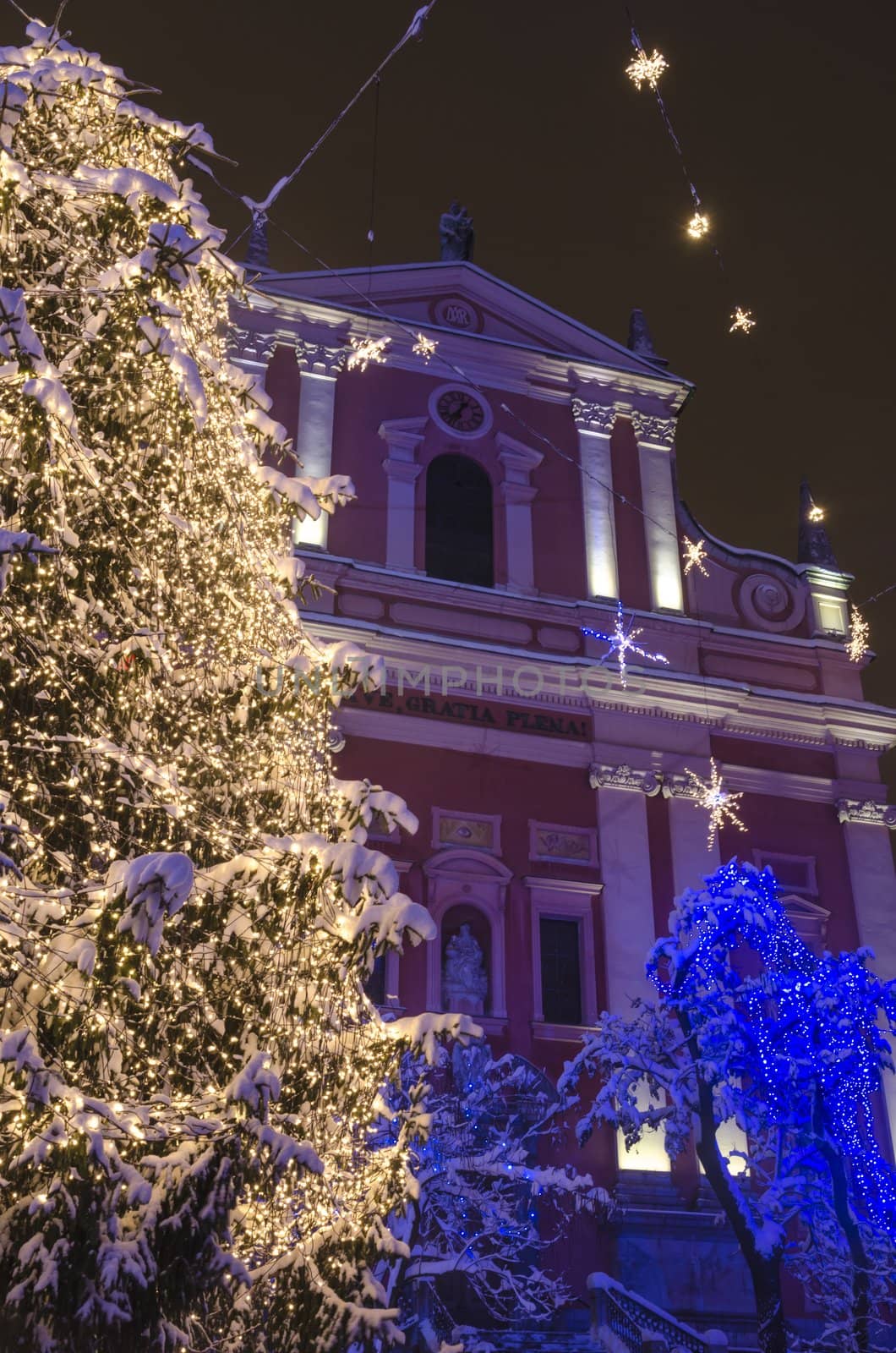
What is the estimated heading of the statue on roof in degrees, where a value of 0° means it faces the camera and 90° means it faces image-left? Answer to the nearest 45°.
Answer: approximately 0°

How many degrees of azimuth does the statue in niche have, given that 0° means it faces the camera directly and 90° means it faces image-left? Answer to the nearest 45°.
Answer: approximately 0°

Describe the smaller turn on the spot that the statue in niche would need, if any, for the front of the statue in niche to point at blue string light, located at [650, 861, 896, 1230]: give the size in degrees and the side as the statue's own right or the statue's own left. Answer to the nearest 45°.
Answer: approximately 45° to the statue's own left

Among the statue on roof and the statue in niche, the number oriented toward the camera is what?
2
